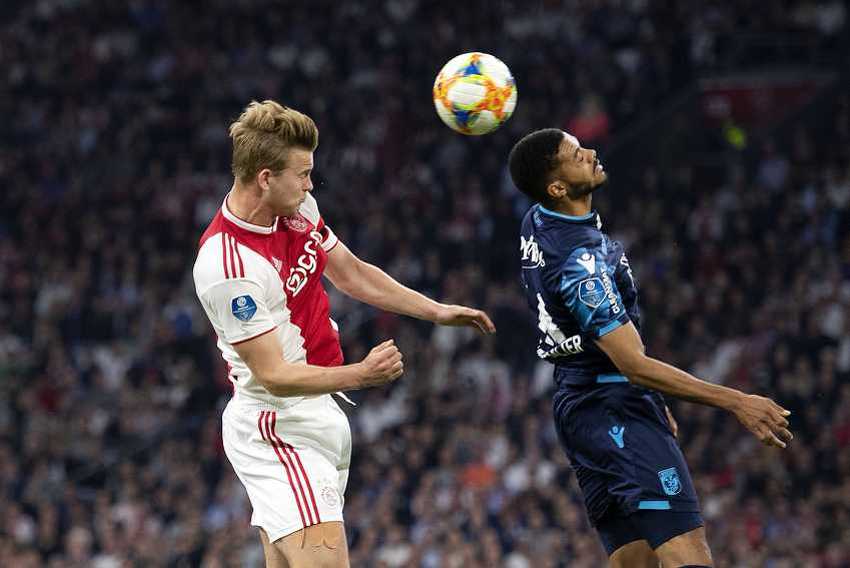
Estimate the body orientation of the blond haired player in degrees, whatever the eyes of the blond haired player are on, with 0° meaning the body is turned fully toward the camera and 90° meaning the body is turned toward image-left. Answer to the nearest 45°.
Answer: approximately 315°

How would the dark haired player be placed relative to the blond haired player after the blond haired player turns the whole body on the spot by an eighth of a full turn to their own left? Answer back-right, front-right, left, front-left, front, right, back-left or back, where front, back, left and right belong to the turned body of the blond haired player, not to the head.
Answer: front

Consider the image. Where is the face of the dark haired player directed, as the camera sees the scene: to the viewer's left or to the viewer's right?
to the viewer's right

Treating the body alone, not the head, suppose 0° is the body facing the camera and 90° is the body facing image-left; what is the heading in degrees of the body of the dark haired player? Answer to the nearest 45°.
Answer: approximately 270°
